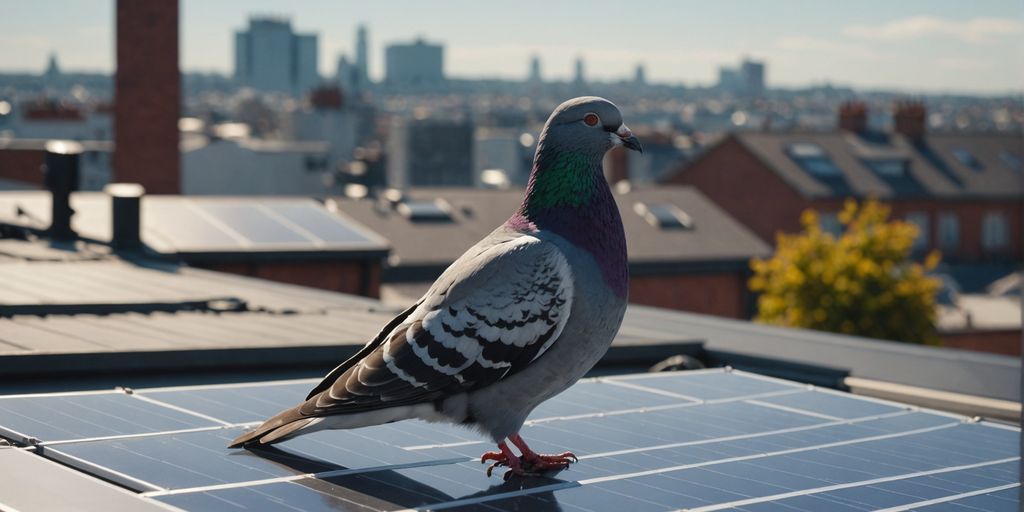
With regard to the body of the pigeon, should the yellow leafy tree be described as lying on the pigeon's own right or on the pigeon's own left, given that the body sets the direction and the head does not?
on the pigeon's own left

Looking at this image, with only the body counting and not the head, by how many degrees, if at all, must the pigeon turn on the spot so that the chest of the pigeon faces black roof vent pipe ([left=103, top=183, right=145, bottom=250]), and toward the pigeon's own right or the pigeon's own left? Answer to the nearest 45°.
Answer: approximately 90° to the pigeon's own left

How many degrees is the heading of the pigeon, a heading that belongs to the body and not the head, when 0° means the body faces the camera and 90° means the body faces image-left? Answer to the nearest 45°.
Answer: approximately 270°

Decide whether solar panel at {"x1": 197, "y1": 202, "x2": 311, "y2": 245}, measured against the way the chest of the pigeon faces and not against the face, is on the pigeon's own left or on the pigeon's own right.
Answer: on the pigeon's own left

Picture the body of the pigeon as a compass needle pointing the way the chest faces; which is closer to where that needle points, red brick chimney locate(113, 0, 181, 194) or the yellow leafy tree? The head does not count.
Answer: the yellow leafy tree

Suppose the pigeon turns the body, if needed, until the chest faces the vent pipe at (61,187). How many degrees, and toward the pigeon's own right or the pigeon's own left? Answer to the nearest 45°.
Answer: approximately 90° to the pigeon's own left

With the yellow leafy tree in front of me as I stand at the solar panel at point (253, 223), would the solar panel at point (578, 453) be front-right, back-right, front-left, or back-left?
back-right

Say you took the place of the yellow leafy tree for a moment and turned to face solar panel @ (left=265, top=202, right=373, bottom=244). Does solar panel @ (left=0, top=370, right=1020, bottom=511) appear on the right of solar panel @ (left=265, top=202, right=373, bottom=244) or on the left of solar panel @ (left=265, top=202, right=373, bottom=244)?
left
